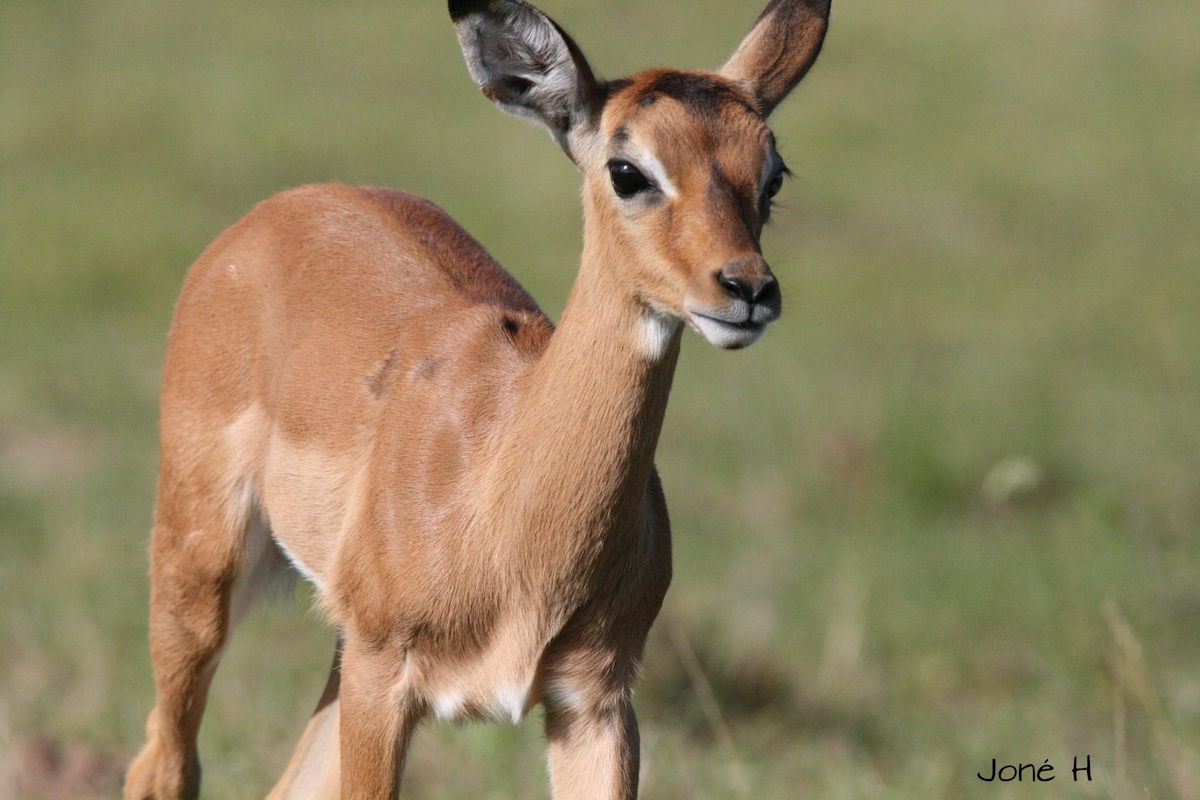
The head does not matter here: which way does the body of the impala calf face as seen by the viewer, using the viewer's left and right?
facing the viewer and to the right of the viewer
